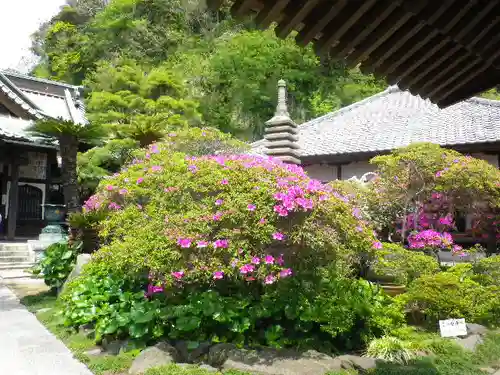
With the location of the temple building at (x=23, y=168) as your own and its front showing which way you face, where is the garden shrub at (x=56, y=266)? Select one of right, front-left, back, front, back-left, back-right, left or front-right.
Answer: front-right

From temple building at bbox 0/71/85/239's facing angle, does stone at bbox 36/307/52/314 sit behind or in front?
in front

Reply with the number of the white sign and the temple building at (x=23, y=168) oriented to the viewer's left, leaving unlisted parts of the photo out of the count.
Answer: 0

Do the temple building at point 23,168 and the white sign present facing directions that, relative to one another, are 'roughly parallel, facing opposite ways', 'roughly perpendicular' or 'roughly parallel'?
roughly perpendicular

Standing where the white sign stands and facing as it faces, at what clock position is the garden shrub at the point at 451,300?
The garden shrub is roughly at 6 o'clock from the white sign.

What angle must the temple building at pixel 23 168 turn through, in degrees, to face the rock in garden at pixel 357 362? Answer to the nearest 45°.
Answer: approximately 45° to its right

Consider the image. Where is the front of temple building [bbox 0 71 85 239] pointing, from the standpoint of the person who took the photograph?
facing the viewer and to the right of the viewer

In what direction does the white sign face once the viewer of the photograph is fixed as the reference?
facing the viewer

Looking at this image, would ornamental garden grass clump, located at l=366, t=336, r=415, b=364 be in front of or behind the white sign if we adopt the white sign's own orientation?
in front

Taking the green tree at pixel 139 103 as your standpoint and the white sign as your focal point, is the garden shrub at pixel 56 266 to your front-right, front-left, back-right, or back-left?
front-right

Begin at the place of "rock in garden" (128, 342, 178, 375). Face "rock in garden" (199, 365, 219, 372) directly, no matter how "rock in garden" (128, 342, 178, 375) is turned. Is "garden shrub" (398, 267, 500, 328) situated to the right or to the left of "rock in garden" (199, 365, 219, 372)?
left

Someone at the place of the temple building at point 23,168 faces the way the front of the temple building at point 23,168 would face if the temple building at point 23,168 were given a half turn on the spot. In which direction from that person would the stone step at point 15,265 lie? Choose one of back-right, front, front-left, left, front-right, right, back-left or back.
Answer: back-left

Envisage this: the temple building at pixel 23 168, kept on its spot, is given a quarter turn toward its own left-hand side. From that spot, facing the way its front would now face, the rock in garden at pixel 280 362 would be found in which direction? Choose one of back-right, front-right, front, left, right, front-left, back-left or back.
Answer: back-right

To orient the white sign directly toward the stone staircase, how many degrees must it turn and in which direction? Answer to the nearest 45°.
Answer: approximately 90° to its right

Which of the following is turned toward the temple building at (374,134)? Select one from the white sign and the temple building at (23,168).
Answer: the temple building at (23,168)
